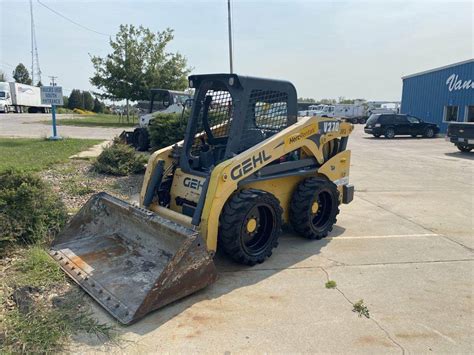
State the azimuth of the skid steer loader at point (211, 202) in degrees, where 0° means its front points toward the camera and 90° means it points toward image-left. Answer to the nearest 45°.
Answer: approximately 45°

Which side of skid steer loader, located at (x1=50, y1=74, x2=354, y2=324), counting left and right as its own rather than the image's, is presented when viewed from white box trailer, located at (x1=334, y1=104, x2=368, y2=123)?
back

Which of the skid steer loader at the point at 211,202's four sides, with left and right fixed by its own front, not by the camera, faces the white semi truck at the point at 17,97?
right

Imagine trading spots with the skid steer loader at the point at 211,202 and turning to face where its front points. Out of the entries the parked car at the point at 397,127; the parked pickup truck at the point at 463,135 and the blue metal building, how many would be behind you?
3

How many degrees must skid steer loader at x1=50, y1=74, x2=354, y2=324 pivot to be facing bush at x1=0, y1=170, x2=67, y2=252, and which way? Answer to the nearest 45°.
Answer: approximately 45° to its right

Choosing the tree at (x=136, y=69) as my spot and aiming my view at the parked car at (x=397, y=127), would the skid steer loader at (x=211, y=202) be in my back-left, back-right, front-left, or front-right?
front-right
